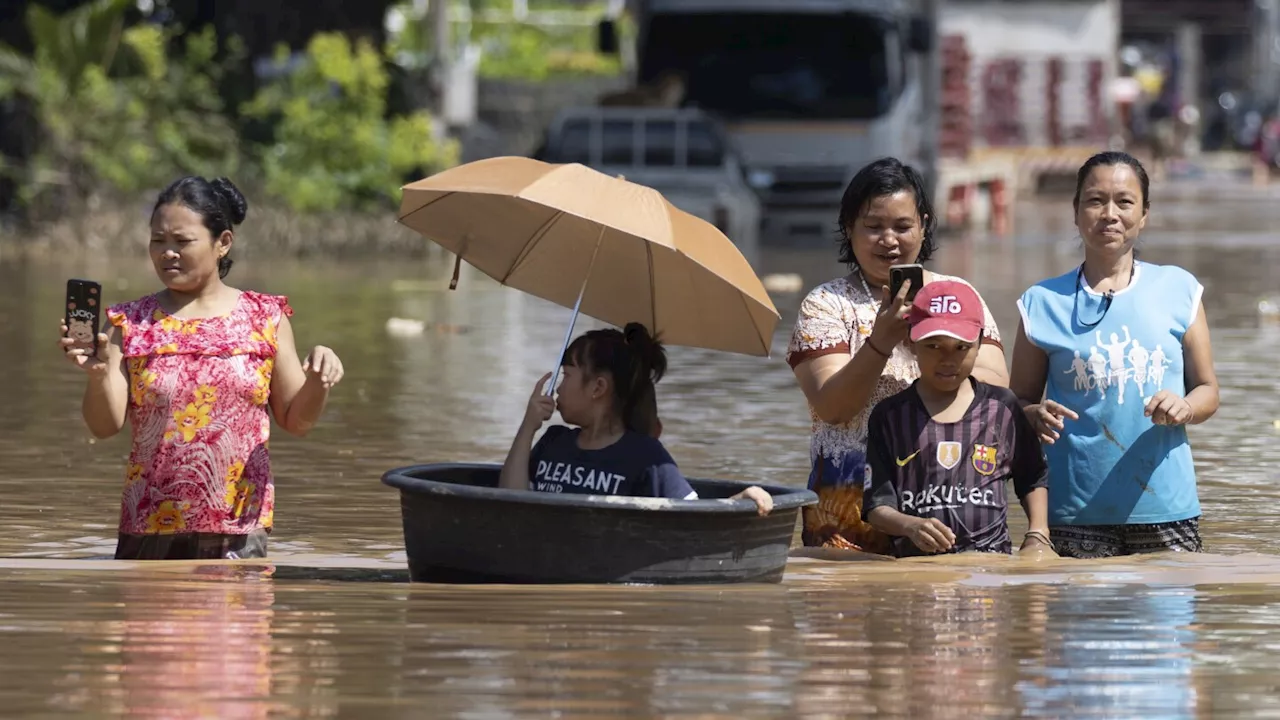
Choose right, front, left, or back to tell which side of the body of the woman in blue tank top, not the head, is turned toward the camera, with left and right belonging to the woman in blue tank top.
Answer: front

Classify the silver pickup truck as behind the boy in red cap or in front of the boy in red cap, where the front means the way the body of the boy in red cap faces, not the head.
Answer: behind

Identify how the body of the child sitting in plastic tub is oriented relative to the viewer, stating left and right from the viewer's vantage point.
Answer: facing the viewer and to the left of the viewer

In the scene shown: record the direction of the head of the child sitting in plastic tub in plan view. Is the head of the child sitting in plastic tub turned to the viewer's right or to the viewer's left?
to the viewer's left

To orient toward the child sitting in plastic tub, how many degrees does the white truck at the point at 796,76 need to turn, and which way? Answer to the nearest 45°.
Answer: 0° — it already faces them

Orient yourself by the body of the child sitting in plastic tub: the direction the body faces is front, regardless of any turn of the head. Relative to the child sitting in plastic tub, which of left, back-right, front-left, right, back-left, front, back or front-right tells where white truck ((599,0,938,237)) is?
back-right

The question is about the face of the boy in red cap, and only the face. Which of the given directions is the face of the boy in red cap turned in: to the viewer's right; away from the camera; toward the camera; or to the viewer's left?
toward the camera

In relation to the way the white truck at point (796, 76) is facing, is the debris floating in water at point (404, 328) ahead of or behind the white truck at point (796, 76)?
ahead

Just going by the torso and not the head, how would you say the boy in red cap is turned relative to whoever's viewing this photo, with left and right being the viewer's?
facing the viewer

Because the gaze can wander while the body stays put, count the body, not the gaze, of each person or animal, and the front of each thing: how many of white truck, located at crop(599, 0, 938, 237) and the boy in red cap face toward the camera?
2

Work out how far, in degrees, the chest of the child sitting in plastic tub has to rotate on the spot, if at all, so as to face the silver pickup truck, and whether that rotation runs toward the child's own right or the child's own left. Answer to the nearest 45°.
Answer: approximately 135° to the child's own right

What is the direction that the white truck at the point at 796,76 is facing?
toward the camera

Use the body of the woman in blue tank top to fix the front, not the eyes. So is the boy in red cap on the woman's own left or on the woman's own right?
on the woman's own right

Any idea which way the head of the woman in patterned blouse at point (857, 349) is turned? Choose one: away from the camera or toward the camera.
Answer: toward the camera
